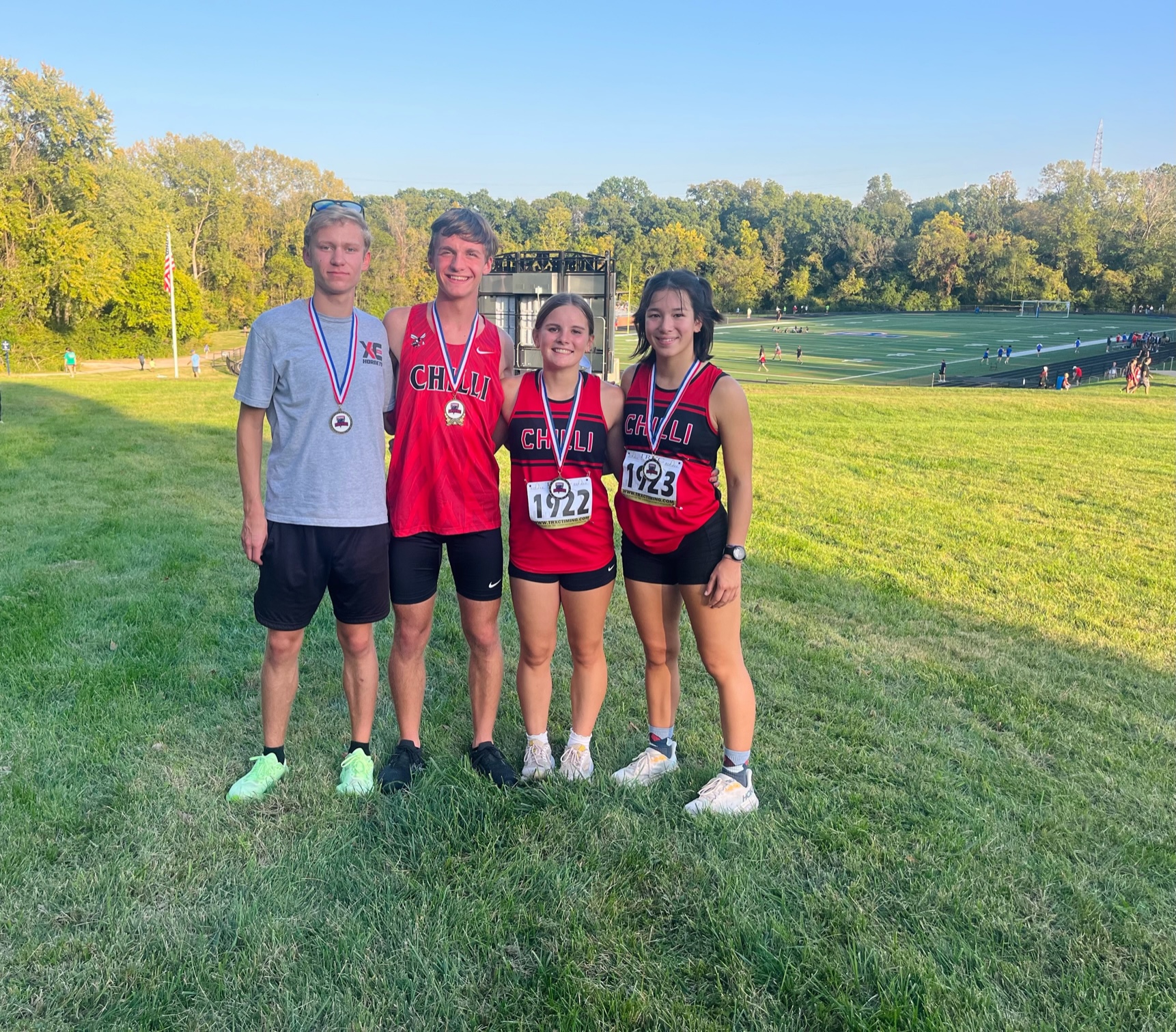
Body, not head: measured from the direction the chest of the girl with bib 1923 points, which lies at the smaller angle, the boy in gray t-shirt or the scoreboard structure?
the boy in gray t-shirt

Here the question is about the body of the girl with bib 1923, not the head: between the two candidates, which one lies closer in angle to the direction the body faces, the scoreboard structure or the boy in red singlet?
the boy in red singlet

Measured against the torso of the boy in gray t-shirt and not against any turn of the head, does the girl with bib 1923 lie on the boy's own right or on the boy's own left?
on the boy's own left

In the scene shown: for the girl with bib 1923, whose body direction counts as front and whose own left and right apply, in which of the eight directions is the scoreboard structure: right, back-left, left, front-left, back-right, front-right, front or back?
back-right

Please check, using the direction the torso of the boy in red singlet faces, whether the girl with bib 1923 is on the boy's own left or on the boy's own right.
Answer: on the boy's own left

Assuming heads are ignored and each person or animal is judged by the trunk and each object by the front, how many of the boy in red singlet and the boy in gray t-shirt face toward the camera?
2

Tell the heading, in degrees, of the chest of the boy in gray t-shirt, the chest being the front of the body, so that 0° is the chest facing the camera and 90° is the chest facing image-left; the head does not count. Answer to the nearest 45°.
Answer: approximately 0°

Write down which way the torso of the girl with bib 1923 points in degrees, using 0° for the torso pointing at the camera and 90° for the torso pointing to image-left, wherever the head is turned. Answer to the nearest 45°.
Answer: approximately 45°

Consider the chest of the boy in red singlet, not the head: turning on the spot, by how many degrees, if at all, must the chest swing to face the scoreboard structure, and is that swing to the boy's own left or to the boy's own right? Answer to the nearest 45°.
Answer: approximately 180°
